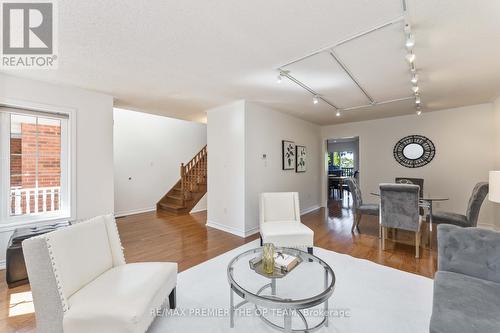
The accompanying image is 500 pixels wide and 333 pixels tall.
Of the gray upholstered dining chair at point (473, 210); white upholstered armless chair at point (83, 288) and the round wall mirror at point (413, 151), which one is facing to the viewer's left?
the gray upholstered dining chair

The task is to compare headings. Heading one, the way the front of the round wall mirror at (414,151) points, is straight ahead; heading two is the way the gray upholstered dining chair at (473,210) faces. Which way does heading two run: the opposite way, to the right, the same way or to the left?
to the right

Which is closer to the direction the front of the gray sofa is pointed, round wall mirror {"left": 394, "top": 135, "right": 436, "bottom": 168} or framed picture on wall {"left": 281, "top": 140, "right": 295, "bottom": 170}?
the framed picture on wall

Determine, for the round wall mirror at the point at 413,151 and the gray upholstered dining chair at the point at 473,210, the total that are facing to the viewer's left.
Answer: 1

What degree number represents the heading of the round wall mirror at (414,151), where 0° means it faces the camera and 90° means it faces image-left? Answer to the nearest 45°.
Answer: approximately 0°

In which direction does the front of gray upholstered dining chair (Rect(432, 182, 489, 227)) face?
to the viewer's left

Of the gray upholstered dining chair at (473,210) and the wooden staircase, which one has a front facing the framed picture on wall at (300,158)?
the gray upholstered dining chair
